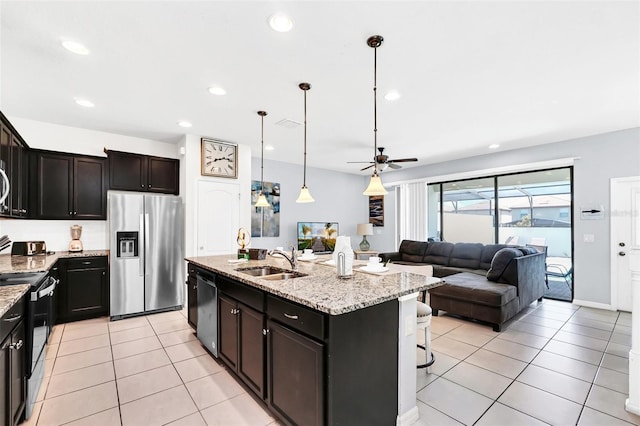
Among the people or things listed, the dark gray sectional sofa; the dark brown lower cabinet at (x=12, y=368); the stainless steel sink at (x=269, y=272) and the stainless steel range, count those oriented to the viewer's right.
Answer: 2

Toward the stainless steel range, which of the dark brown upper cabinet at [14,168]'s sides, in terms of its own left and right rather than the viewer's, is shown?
right

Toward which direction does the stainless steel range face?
to the viewer's right

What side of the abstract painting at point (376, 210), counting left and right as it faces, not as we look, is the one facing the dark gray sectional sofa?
left

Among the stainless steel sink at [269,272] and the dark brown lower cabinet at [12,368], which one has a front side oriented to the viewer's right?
the dark brown lower cabinet

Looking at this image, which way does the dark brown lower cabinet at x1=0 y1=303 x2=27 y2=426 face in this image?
to the viewer's right

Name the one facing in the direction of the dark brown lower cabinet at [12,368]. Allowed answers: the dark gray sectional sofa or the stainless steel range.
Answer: the dark gray sectional sofa
